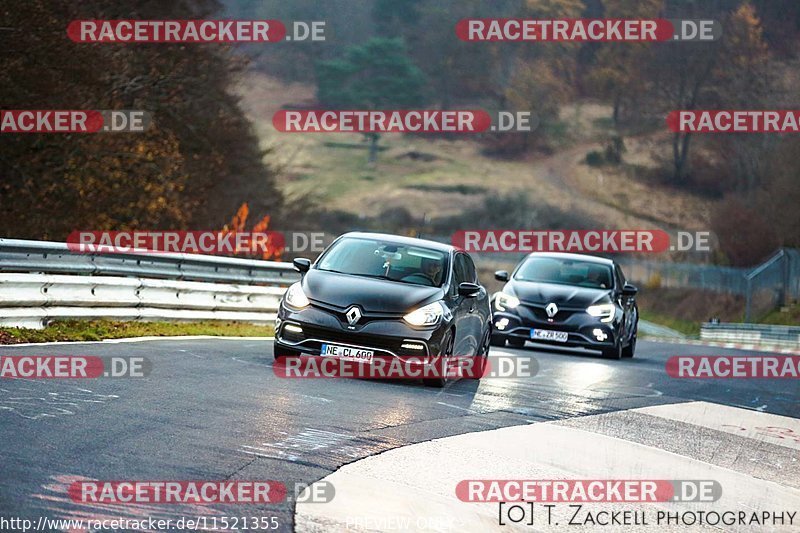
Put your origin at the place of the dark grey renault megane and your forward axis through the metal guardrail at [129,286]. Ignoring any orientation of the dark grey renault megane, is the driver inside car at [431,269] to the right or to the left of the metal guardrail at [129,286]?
left

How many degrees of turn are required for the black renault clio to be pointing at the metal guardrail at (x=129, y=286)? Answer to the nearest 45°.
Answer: approximately 90° to its right

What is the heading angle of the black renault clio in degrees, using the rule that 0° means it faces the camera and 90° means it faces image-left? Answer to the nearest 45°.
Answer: approximately 45°

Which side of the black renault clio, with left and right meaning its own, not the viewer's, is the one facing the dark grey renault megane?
back

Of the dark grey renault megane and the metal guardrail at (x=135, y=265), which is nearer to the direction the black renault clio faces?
the metal guardrail

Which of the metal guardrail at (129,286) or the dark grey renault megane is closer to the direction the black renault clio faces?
the metal guardrail

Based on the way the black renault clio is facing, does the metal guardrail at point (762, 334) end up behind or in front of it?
behind

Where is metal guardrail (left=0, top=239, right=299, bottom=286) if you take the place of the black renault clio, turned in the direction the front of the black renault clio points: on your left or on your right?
on your right
